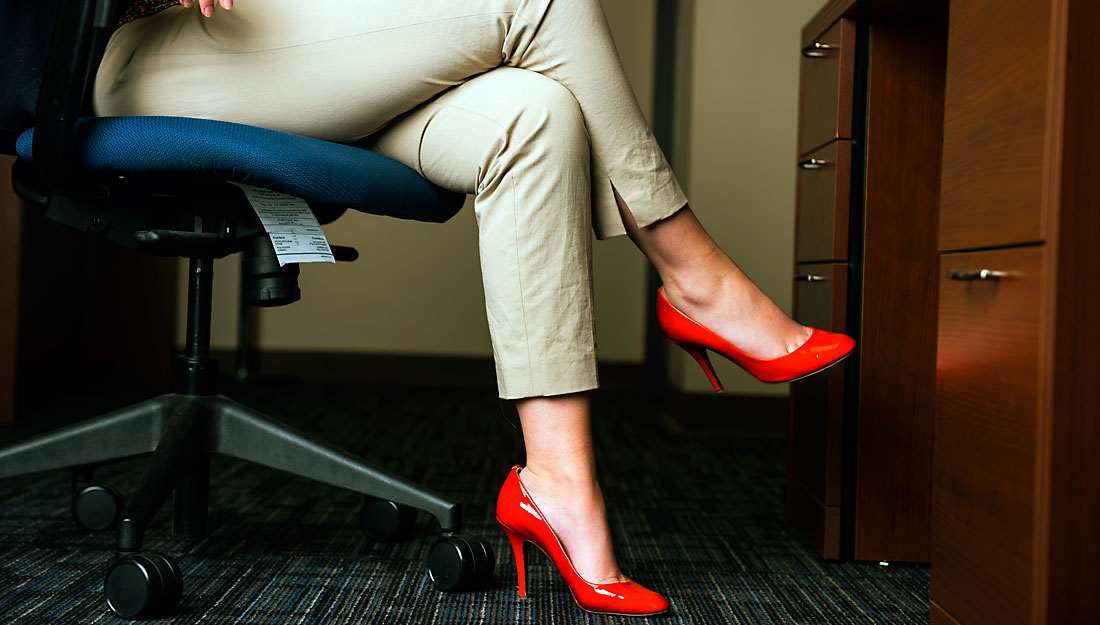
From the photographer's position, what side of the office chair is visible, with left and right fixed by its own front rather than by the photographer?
right

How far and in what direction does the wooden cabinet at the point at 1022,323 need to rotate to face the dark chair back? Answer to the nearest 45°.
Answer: approximately 45° to its right

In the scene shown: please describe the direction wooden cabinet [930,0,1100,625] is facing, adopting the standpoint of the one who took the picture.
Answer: facing the viewer and to the left of the viewer

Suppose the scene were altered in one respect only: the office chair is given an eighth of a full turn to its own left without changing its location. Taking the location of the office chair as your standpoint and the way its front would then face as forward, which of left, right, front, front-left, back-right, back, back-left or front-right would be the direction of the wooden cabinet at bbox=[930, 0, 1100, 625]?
right

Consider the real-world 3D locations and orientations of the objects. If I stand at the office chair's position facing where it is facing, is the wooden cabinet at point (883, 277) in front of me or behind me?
in front
